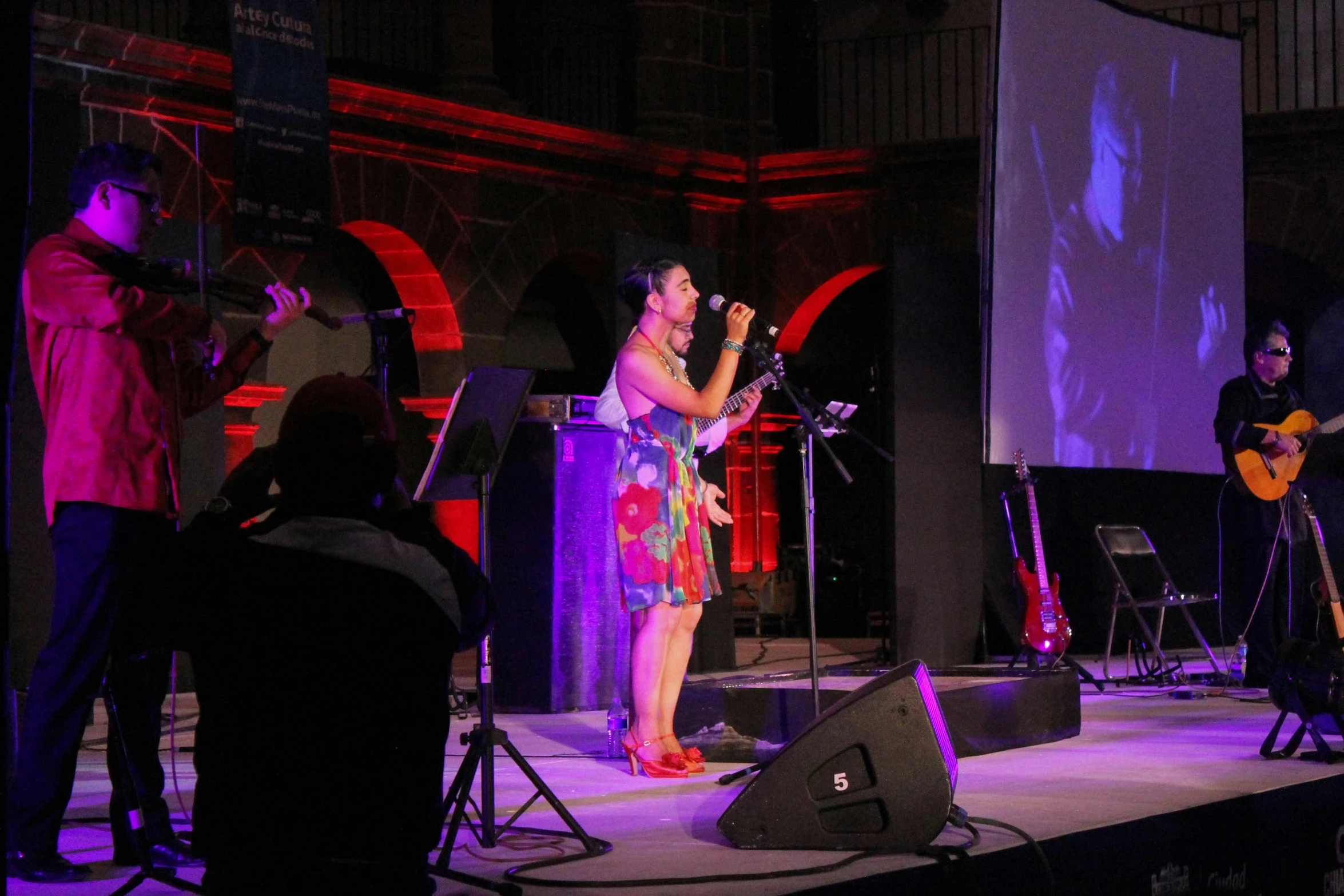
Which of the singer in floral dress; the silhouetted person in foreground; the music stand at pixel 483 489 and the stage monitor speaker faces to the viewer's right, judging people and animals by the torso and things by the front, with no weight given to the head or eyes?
the singer in floral dress

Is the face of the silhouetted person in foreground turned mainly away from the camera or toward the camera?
away from the camera

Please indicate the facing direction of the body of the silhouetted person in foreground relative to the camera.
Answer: away from the camera

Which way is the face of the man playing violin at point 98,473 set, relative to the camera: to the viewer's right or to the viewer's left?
to the viewer's right

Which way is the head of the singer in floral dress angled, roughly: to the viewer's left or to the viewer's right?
to the viewer's right

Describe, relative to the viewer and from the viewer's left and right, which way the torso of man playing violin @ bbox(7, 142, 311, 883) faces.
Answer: facing to the right of the viewer

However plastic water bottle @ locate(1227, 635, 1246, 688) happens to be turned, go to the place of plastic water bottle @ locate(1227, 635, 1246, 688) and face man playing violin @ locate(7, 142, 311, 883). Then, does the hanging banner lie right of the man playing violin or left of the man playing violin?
right

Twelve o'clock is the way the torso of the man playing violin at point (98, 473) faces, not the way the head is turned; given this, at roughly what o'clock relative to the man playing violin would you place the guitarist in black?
The guitarist in black is roughly at 11 o'clock from the man playing violin.
